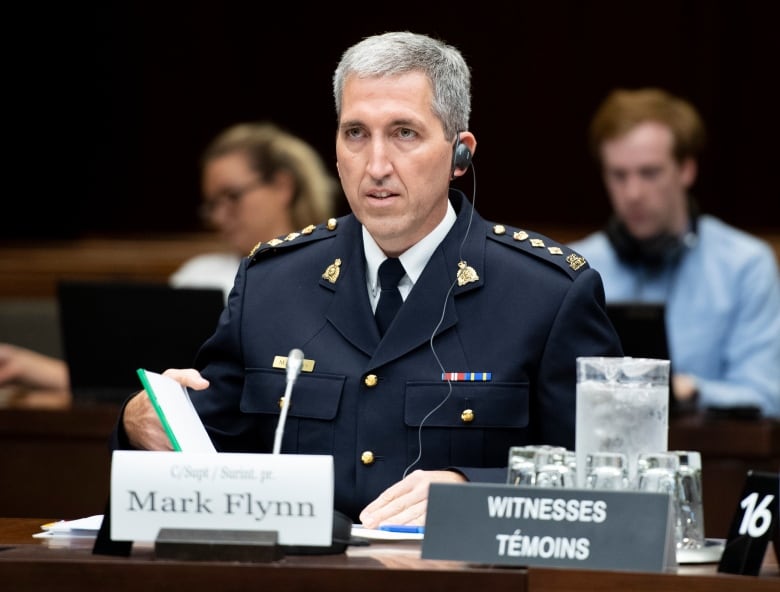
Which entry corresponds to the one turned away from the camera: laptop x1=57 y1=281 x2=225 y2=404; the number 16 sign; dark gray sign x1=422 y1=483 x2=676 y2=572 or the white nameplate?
the laptop

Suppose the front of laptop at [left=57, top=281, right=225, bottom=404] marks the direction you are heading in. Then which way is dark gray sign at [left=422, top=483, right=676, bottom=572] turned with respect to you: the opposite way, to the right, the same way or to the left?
the opposite way

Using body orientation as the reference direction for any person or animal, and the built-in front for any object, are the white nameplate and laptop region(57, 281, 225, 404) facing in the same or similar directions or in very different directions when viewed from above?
very different directions

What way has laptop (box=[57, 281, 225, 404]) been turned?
away from the camera

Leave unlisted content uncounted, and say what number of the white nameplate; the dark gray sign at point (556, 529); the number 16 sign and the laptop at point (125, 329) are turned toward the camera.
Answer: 3

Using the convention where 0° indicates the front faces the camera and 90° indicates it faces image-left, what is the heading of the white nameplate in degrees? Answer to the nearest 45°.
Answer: approximately 0°

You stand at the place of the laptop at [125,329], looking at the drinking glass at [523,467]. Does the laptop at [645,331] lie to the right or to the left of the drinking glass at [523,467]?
left
